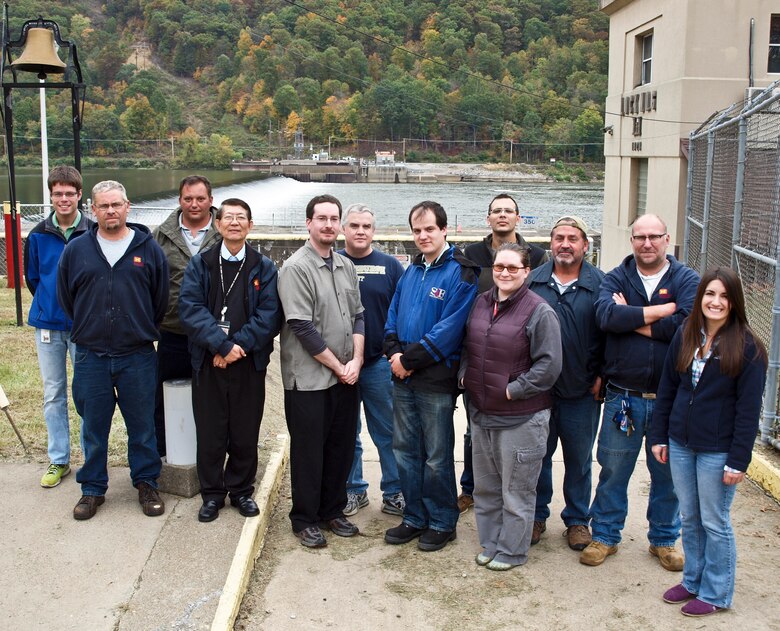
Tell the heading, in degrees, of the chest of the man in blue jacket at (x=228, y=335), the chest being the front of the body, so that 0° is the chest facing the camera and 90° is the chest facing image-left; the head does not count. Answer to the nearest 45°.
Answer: approximately 0°

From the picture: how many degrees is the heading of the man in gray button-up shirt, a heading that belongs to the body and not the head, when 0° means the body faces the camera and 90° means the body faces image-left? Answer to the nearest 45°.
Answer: approximately 315°

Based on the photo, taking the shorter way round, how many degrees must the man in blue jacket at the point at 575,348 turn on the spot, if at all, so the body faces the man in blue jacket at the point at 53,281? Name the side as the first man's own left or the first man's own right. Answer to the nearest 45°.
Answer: approximately 90° to the first man's own right

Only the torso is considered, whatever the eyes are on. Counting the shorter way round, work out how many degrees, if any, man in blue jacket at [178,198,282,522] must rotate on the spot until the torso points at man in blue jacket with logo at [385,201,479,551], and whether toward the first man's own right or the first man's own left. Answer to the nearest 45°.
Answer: approximately 90° to the first man's own left

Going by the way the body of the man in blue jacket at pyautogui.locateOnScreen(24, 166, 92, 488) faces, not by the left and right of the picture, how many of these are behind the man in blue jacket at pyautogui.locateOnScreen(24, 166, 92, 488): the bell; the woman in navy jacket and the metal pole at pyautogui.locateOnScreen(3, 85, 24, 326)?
2

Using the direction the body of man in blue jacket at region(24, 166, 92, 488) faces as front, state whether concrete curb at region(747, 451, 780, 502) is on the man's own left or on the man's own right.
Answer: on the man's own left

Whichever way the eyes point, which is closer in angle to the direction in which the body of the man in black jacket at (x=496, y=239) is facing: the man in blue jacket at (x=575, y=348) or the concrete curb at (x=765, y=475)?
the man in blue jacket

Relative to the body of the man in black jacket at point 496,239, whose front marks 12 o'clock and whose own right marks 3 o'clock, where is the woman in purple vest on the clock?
The woman in purple vest is roughly at 12 o'clock from the man in black jacket.
